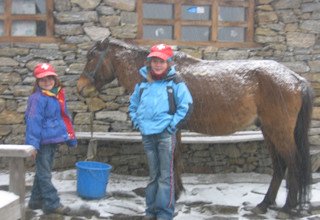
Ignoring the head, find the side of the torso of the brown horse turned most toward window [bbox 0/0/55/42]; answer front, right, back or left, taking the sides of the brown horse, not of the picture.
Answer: front

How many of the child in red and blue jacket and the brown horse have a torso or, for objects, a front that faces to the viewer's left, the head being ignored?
1

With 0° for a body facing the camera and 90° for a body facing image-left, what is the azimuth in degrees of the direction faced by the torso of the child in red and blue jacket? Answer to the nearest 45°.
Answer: approximately 315°

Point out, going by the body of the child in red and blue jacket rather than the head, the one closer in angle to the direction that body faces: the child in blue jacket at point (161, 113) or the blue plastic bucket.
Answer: the child in blue jacket

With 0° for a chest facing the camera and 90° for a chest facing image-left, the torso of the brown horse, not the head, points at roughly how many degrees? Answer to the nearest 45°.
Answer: approximately 90°

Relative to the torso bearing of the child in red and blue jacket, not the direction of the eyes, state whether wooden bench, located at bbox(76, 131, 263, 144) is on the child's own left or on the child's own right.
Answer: on the child's own left

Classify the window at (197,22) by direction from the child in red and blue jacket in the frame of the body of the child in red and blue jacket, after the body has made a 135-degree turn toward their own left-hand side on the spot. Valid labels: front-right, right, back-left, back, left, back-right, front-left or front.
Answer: front-right

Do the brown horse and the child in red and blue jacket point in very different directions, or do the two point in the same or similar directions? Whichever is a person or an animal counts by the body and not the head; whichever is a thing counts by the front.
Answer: very different directions

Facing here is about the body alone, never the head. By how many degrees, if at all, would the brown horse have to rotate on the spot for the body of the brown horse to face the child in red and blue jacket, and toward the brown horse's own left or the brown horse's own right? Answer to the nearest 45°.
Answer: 0° — it already faces them

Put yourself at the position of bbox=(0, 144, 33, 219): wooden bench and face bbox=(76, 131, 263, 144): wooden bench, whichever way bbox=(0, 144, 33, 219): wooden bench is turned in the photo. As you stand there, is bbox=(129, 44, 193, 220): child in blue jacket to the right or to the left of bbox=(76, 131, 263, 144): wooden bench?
right

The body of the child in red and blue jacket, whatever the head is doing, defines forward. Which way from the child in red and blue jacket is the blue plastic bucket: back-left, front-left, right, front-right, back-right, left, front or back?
left
